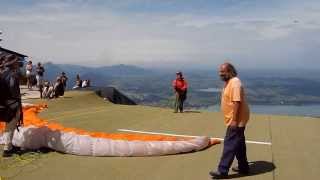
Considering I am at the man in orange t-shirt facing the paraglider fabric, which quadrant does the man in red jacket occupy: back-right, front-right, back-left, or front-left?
front-right

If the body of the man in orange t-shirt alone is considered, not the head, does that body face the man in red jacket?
no

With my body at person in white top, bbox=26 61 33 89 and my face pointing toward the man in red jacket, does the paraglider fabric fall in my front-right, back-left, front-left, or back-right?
front-right

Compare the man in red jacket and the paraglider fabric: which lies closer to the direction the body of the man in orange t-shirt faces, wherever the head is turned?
the paraglider fabric

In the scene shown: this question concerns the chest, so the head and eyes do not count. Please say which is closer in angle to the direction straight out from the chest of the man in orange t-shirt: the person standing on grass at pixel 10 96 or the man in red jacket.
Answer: the person standing on grass

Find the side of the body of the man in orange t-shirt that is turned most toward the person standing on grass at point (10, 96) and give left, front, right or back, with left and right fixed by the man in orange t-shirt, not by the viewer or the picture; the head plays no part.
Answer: front

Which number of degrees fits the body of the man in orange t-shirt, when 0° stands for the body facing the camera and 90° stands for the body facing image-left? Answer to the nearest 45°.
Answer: approximately 90°

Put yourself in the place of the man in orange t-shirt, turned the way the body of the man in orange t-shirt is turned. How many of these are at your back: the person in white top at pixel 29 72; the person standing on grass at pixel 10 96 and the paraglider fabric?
0
